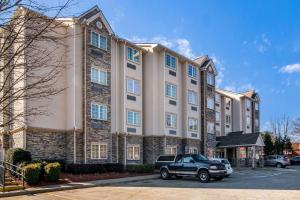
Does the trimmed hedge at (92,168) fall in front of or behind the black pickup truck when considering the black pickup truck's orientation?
behind

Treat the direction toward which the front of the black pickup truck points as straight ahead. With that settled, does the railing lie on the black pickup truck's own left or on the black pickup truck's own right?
on the black pickup truck's own right

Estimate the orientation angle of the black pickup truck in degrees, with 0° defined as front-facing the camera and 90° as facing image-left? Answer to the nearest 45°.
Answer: approximately 315°

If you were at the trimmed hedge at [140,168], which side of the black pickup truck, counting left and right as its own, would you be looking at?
back
